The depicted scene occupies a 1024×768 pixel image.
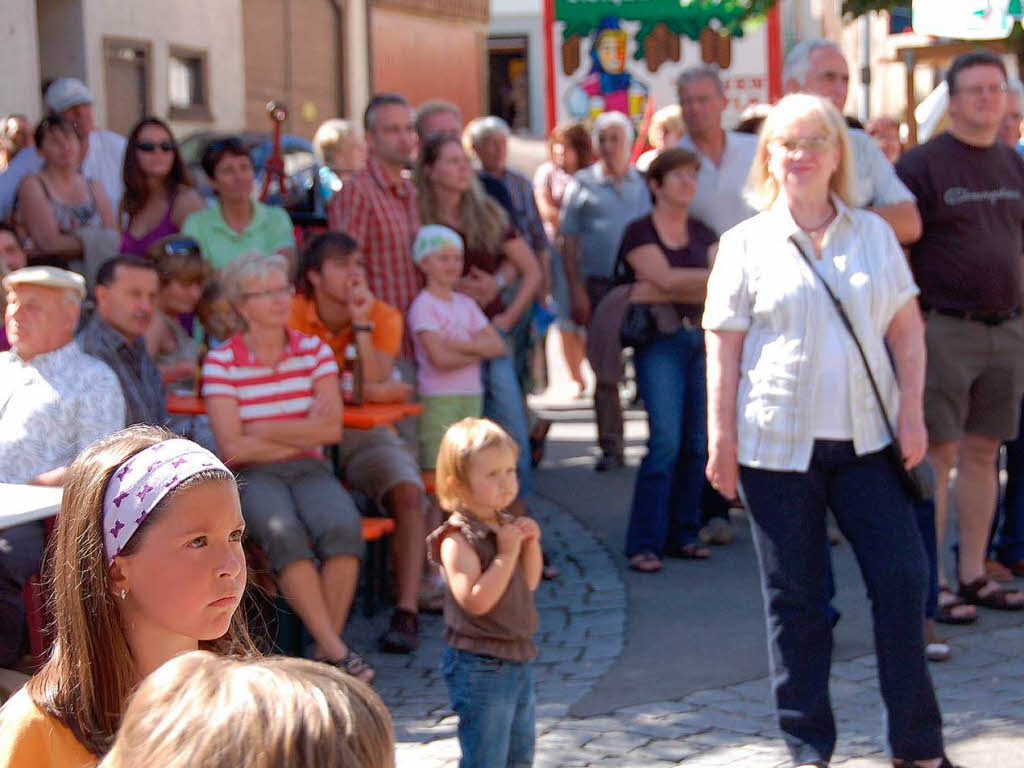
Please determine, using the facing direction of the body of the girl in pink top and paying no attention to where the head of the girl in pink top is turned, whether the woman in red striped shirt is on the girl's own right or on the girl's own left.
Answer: on the girl's own right

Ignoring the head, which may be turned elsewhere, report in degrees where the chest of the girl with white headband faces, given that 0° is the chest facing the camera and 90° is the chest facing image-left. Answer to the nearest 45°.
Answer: approximately 315°

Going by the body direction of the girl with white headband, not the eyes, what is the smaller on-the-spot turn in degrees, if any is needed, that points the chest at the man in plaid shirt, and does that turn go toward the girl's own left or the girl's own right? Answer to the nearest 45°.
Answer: approximately 135° to the girl's own left

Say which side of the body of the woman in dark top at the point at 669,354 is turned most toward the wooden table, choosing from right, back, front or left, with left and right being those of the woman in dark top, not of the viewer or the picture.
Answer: right

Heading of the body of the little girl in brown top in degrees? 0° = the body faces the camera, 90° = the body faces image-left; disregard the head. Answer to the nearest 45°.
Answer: approximately 315°

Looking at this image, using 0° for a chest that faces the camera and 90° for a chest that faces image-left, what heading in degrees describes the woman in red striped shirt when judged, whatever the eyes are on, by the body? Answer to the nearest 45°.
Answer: approximately 315°

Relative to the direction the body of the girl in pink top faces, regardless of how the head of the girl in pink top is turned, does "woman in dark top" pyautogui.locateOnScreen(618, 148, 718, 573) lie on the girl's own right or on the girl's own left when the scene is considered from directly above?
on the girl's own left

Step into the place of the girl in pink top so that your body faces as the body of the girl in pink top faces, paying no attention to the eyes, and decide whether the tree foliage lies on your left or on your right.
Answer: on your left

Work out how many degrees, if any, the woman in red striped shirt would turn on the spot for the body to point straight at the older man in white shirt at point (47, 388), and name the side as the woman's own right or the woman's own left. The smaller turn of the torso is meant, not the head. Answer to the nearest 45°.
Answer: approximately 90° to the woman's own right
